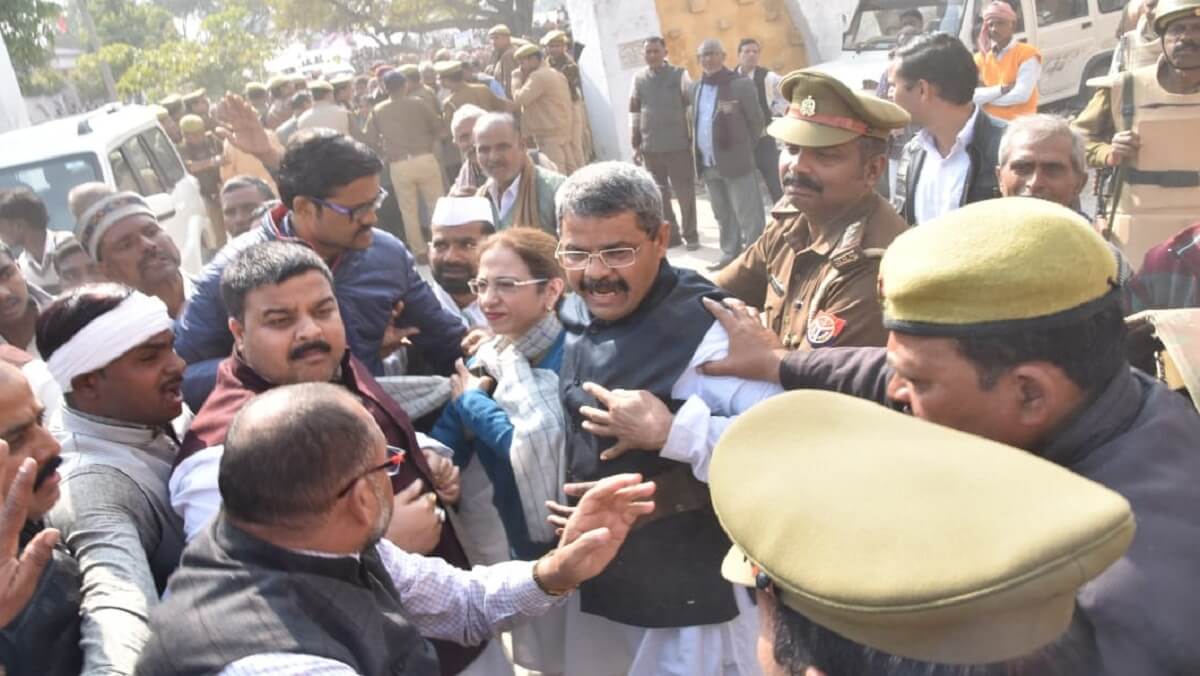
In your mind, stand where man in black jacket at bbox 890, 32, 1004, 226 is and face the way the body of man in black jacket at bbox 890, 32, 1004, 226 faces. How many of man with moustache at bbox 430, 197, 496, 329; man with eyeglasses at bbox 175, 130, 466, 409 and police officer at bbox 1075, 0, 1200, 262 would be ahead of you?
2

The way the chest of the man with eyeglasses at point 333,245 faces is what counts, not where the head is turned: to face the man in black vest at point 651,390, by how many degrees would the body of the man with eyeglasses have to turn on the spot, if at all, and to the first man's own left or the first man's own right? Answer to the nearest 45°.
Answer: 0° — they already face them

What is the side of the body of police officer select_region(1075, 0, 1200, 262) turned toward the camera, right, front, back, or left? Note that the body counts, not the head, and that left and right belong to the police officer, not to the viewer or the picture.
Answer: front

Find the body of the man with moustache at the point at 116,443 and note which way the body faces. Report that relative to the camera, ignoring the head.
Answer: to the viewer's right

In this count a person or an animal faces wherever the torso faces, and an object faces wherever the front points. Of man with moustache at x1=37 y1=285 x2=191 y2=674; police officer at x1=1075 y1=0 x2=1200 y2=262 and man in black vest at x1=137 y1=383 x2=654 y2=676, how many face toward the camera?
1

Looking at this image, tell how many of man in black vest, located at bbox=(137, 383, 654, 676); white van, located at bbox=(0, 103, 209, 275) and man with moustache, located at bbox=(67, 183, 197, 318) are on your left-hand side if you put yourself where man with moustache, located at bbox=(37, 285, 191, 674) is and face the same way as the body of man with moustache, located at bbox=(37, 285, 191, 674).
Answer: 2

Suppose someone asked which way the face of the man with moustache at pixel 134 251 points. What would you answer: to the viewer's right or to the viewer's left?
to the viewer's right

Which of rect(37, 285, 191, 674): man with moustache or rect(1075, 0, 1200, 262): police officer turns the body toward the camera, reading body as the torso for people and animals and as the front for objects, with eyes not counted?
the police officer

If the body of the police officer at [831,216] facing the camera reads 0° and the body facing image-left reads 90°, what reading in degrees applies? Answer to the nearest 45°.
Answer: approximately 45°

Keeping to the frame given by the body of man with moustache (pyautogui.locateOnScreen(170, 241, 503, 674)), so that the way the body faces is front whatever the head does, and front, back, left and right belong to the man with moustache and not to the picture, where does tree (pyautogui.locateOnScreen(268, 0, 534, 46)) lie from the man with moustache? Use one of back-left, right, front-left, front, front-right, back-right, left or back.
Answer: back-left

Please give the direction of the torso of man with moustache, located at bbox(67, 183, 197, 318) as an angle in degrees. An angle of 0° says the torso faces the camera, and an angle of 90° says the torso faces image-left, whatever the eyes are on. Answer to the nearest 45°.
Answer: approximately 315°

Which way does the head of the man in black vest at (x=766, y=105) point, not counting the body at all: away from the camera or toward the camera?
toward the camera

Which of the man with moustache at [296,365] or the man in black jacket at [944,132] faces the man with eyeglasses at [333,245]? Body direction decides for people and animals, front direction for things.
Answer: the man in black jacket

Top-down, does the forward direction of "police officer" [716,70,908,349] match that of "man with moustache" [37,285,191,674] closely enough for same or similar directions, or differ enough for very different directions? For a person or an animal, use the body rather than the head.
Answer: very different directions

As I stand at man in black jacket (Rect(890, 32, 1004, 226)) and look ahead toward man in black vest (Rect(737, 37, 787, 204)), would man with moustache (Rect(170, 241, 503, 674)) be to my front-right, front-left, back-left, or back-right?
back-left
